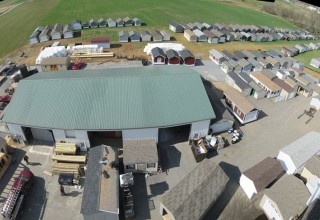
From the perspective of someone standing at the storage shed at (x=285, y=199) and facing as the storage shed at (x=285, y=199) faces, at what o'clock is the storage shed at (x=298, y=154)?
the storage shed at (x=298, y=154) is roughly at 4 o'clock from the storage shed at (x=285, y=199).

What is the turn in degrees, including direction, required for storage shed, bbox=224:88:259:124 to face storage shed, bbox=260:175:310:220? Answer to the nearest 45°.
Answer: approximately 90° to its left

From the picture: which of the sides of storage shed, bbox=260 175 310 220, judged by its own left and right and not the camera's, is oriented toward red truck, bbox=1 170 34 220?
front

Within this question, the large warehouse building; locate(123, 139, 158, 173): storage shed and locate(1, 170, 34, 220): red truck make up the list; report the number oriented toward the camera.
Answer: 2

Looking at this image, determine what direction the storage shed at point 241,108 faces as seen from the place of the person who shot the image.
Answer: facing the viewer and to the left of the viewer

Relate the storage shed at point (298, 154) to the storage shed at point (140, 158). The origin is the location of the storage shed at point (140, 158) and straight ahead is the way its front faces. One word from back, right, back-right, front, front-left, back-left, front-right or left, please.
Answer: left

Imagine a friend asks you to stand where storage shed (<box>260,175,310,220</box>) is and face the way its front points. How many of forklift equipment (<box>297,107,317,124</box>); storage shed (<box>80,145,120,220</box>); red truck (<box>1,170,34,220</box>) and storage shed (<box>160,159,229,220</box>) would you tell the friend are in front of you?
3

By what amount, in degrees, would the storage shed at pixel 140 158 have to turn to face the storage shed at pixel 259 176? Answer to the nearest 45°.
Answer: approximately 90° to its left

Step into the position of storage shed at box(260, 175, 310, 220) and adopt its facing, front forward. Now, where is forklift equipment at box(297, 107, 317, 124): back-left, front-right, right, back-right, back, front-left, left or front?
back-right
